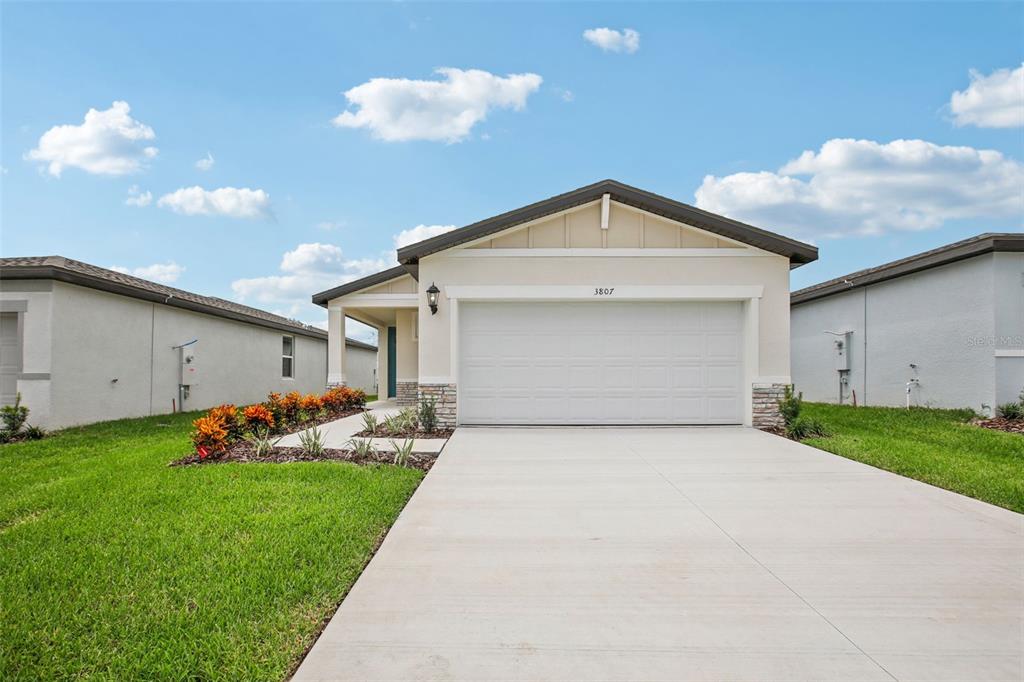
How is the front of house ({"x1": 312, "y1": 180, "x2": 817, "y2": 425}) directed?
toward the camera

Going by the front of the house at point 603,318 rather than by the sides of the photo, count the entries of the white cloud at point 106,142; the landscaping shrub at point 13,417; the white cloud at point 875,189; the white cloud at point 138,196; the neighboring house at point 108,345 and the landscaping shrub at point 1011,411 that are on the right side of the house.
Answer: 4

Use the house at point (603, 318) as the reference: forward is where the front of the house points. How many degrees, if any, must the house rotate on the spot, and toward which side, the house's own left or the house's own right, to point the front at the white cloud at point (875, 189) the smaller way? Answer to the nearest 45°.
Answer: approximately 135° to the house's own left

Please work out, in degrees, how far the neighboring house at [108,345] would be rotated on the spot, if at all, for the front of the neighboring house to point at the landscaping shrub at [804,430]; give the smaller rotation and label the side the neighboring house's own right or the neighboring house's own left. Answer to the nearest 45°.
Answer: approximately 90° to the neighboring house's own left

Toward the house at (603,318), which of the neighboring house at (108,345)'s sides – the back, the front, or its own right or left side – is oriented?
left

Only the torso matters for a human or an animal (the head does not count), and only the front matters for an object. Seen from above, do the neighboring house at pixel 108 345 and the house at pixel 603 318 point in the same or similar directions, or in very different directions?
same or similar directions

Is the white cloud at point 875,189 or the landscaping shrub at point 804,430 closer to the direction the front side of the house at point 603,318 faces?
the landscaping shrub

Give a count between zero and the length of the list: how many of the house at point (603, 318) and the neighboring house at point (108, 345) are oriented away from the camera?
0

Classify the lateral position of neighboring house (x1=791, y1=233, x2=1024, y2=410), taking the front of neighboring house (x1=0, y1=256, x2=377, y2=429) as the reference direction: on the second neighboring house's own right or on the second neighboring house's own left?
on the second neighboring house's own left

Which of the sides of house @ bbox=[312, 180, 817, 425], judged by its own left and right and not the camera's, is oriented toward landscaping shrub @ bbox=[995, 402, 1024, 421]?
left

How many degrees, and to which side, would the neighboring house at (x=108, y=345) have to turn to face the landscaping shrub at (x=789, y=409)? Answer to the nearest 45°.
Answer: approximately 90° to its left

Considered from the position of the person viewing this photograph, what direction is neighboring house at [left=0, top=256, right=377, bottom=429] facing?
facing the viewer and to the left of the viewer
